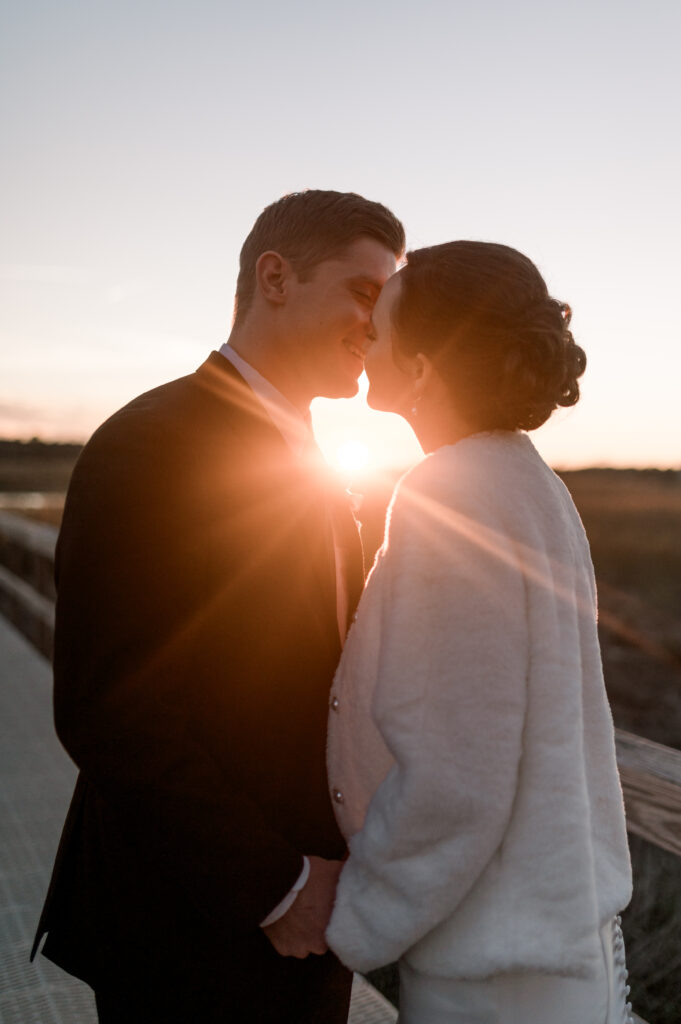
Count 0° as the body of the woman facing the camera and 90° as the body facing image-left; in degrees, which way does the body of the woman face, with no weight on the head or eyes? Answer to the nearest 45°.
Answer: approximately 90°

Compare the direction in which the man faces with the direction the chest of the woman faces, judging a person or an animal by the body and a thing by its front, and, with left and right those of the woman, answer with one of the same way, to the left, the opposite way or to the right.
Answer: the opposite way

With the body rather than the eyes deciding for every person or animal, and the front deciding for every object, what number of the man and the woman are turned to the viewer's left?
1

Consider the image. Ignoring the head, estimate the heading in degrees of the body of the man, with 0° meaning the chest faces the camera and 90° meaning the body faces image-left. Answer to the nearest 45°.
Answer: approximately 270°

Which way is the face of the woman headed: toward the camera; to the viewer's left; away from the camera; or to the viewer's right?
to the viewer's left

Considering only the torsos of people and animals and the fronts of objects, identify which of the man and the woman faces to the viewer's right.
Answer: the man
